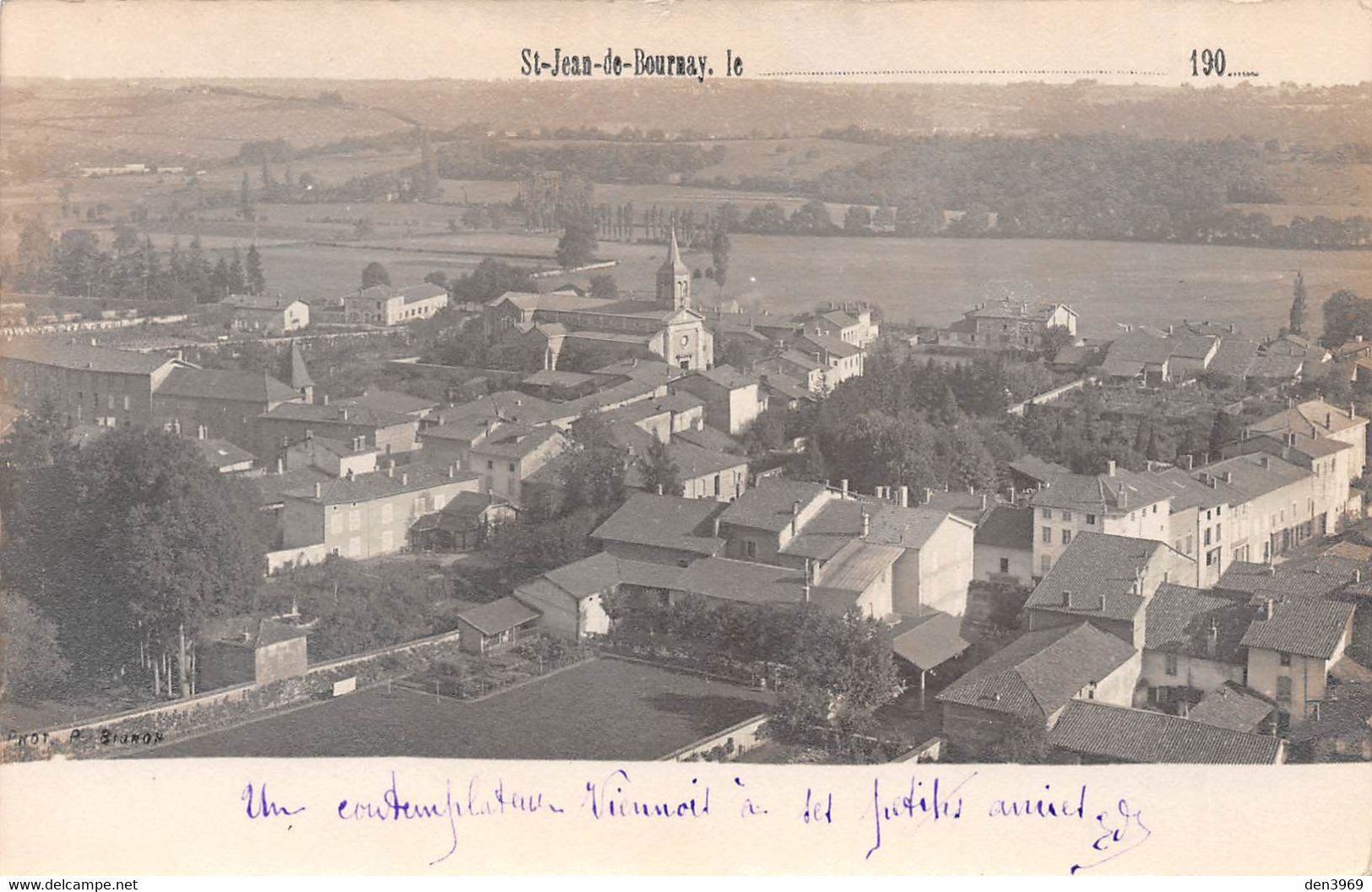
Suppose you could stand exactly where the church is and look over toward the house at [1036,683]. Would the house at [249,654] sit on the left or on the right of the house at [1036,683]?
right

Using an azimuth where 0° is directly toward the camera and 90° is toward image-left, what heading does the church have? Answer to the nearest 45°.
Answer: approximately 315°

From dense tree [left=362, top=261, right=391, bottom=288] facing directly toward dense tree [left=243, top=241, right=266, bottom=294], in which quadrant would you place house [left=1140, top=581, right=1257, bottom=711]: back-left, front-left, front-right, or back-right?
back-left

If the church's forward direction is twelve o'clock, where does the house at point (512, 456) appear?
The house is roughly at 2 o'clock from the church.
